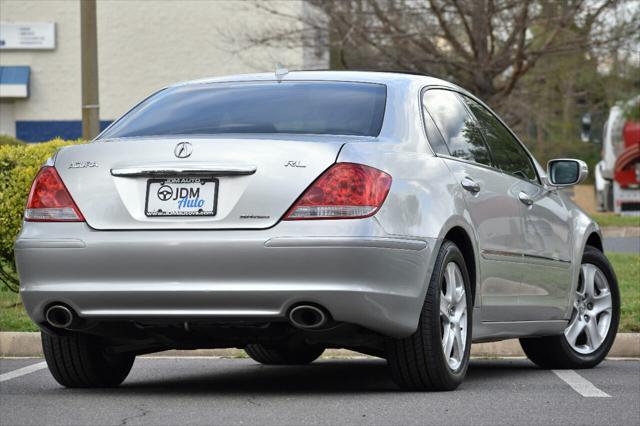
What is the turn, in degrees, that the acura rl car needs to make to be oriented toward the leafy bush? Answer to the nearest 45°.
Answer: approximately 90° to its left

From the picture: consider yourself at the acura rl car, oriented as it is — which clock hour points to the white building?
The white building is roughly at 10 o'clock from the acura rl car.

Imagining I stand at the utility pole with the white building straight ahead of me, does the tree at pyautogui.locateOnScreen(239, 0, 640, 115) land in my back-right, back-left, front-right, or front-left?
front-right

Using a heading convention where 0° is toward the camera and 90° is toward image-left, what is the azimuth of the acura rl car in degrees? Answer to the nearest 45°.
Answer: approximately 225°

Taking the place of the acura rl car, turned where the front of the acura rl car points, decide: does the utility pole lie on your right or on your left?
on your left
